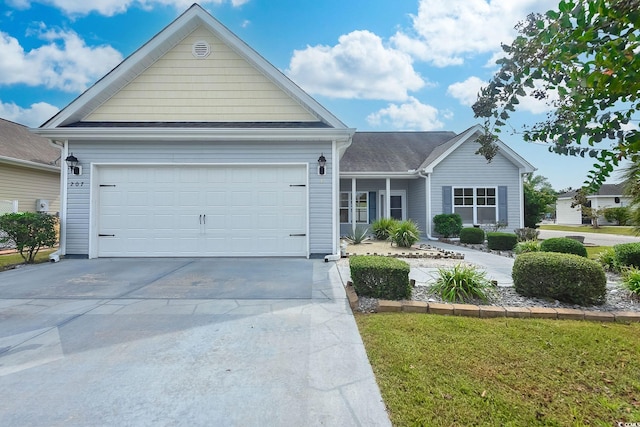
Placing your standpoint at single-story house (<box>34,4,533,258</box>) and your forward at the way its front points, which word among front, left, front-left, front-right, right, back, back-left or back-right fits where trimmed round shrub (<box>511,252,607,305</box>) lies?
front-left

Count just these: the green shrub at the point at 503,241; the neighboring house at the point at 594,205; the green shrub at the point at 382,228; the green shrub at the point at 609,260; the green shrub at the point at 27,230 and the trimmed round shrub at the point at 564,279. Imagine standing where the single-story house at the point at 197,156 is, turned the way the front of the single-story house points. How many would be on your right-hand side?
1

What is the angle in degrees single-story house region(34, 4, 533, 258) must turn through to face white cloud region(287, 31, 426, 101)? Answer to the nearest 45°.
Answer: approximately 135° to its left

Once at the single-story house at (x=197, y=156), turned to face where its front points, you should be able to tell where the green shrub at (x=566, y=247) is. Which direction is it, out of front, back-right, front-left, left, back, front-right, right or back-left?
left

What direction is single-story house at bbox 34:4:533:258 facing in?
toward the camera

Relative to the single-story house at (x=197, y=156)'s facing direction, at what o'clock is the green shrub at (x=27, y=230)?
The green shrub is roughly at 3 o'clock from the single-story house.

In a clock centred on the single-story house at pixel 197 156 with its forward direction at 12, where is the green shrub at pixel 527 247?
The green shrub is roughly at 9 o'clock from the single-story house.

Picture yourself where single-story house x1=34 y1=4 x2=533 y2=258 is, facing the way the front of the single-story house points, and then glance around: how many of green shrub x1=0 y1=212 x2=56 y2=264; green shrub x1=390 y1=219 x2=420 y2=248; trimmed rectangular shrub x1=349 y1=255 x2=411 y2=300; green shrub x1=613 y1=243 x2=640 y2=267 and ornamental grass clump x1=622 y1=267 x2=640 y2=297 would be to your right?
1

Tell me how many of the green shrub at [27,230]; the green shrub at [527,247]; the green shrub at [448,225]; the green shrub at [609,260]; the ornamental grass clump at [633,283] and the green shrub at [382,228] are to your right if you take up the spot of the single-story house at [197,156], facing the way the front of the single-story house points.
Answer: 1

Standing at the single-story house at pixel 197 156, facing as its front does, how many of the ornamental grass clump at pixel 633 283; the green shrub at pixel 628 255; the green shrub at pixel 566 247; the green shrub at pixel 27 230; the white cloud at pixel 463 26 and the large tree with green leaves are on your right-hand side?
1

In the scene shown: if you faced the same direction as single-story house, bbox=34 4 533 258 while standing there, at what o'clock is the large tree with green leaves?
The large tree with green leaves is roughly at 11 o'clock from the single-story house.

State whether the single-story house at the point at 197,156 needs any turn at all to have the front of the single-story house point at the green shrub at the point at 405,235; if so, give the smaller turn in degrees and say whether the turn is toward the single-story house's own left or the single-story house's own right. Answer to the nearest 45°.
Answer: approximately 90° to the single-story house's own left
